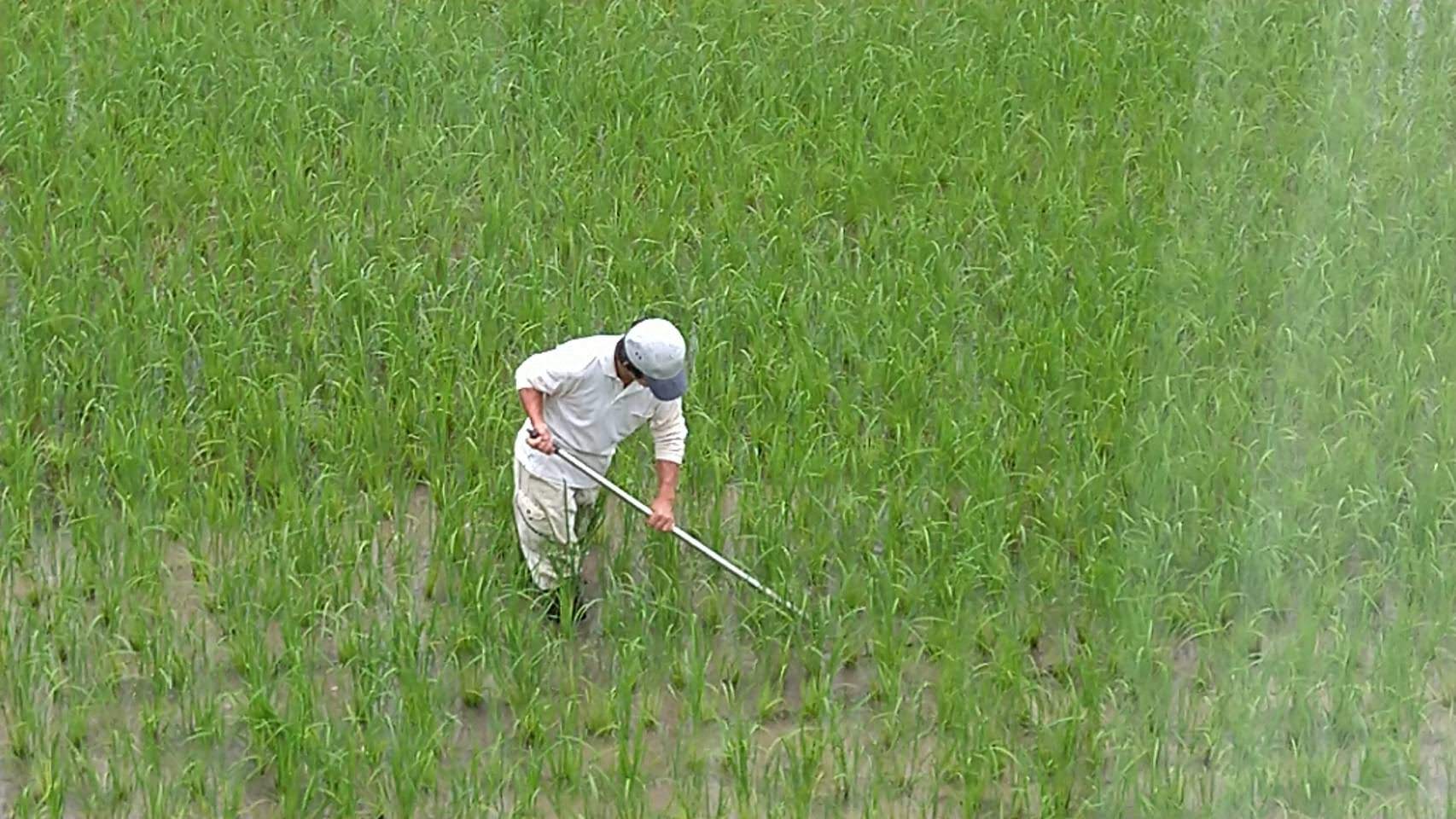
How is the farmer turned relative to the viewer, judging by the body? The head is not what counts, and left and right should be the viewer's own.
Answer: facing the viewer and to the right of the viewer

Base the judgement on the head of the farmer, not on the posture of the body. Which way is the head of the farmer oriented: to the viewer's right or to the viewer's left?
to the viewer's right
